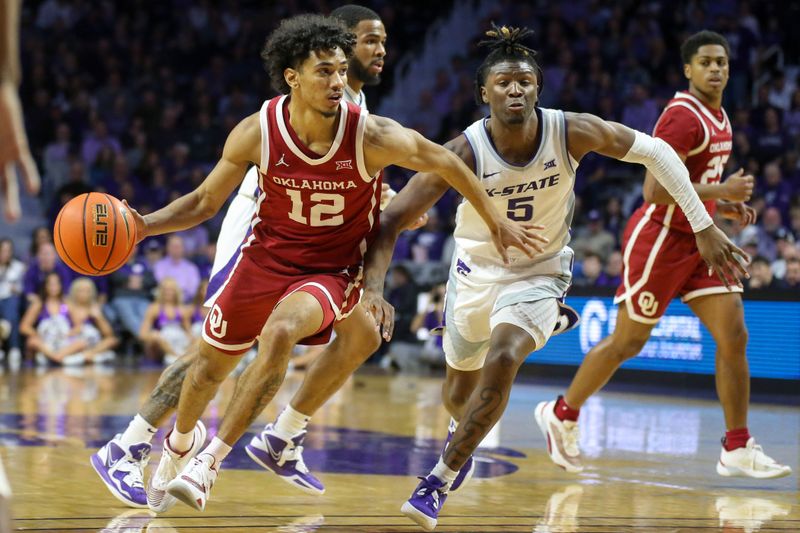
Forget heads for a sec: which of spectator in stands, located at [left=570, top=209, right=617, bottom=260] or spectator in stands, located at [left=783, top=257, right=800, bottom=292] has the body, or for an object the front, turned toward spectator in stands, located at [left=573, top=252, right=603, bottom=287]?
spectator in stands, located at [left=570, top=209, right=617, bottom=260]

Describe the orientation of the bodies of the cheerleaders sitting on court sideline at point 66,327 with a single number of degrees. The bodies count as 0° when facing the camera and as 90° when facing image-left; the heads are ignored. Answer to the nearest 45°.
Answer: approximately 0°

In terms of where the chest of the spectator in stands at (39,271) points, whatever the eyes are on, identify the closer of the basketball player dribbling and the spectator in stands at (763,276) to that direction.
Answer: the basketball player dribbling

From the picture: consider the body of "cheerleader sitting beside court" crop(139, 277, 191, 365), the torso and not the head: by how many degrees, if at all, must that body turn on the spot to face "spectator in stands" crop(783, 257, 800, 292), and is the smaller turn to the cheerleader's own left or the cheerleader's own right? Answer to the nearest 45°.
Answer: approximately 45° to the cheerleader's own left
